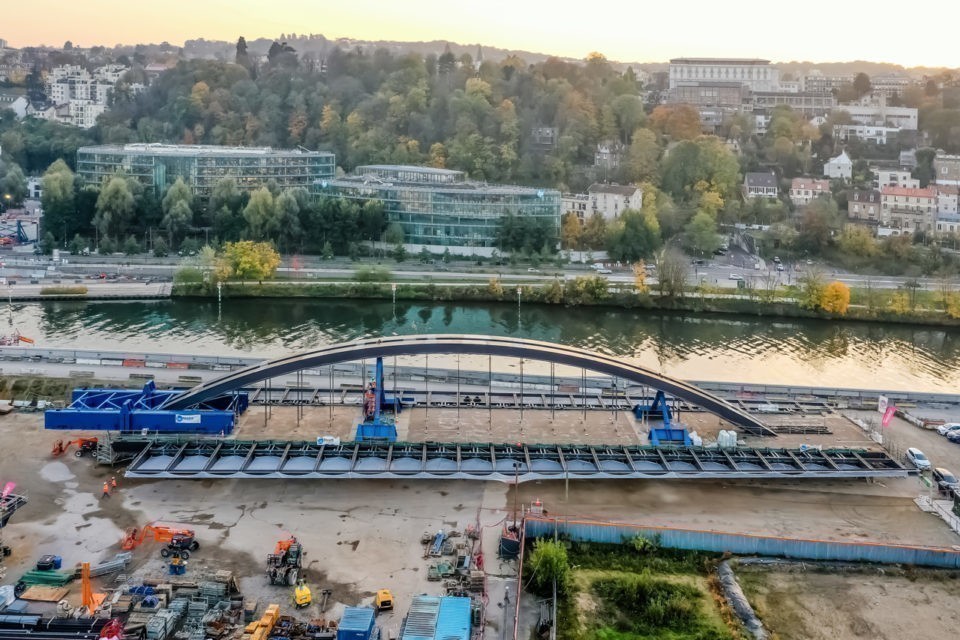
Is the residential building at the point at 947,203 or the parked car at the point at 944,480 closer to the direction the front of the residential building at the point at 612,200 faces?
the parked car

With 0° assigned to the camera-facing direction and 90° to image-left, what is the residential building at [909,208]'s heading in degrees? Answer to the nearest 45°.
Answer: approximately 0°

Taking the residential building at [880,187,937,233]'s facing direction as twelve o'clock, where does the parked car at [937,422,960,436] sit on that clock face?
The parked car is roughly at 12 o'clock from the residential building.

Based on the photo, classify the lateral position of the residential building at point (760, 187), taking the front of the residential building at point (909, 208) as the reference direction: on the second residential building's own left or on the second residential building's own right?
on the second residential building's own right

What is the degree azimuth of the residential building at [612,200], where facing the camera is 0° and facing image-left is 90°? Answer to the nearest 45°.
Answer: approximately 0°

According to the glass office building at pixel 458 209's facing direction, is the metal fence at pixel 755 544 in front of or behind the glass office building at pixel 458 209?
in front

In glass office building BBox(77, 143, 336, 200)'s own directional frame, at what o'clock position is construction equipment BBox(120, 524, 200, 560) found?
The construction equipment is roughly at 12 o'clock from the glass office building.

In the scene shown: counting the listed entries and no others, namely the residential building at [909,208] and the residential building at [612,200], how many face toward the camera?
2

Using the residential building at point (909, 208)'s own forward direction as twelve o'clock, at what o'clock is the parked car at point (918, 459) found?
The parked car is roughly at 12 o'clock from the residential building.
